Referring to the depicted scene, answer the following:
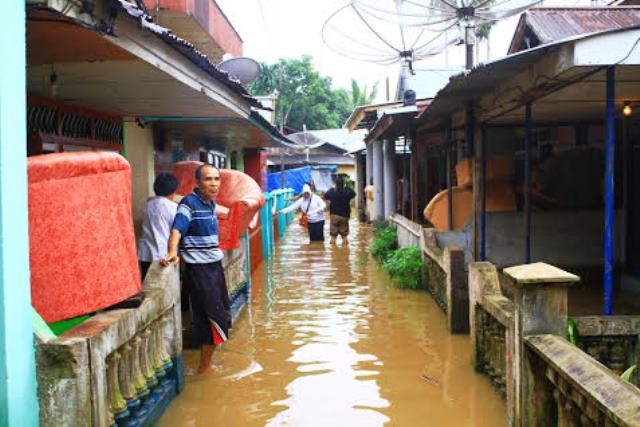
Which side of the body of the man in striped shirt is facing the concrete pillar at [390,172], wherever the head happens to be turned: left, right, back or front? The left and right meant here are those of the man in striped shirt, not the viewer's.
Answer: left

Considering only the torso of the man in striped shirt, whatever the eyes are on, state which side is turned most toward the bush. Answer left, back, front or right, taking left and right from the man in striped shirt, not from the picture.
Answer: left

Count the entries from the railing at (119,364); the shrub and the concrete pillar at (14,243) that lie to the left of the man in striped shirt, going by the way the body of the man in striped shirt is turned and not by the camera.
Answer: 1

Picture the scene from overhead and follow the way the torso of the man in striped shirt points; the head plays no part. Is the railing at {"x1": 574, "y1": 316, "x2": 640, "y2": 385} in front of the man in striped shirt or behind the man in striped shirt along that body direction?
in front

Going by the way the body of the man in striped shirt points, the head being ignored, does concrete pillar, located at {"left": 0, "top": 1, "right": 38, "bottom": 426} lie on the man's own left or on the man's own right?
on the man's own right

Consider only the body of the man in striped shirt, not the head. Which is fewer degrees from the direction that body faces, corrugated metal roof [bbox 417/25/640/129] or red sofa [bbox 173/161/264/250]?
the corrugated metal roof

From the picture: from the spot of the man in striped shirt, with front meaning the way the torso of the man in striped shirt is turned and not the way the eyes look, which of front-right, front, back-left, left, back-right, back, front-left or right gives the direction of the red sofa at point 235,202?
back-left

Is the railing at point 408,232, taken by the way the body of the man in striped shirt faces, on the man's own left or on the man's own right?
on the man's own left

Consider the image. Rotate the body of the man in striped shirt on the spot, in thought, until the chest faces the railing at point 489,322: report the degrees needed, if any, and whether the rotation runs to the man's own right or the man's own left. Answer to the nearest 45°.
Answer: approximately 45° to the man's own left

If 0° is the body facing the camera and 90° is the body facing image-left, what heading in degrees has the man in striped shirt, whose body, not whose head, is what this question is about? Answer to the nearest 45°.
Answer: approximately 315°
